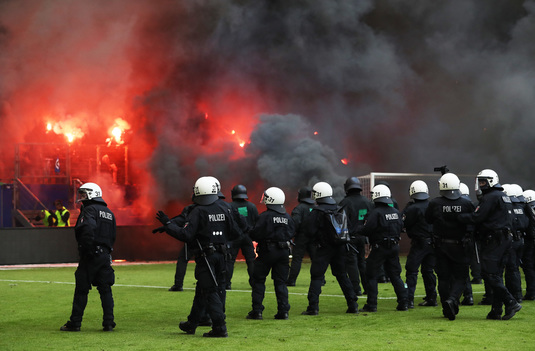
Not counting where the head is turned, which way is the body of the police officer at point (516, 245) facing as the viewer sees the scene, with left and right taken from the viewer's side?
facing away from the viewer and to the left of the viewer

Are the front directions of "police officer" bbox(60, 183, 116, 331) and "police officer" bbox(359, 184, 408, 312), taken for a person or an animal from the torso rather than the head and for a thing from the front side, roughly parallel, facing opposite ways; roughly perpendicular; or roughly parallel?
roughly parallel

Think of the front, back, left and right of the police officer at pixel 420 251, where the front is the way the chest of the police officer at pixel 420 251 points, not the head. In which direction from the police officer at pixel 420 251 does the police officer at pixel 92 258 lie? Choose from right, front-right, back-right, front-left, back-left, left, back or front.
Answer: left

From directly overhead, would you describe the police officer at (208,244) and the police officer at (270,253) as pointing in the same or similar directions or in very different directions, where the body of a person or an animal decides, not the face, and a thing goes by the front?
same or similar directions

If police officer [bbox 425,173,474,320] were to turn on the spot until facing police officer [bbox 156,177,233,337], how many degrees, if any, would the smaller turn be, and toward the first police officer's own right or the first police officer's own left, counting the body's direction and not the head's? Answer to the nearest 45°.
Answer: approximately 135° to the first police officer's own left

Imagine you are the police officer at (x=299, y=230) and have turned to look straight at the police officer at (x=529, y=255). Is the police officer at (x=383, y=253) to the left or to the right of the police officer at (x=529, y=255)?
right

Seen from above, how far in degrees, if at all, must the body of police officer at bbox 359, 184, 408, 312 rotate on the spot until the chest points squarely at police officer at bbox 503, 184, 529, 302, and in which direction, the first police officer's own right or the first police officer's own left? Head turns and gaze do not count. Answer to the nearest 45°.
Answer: approximately 90° to the first police officer's own right

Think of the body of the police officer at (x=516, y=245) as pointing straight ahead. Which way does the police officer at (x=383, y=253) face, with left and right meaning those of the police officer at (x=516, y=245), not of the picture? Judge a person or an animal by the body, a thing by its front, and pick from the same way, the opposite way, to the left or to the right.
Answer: the same way

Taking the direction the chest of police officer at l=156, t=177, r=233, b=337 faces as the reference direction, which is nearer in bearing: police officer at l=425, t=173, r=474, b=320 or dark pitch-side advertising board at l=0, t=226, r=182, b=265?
the dark pitch-side advertising board

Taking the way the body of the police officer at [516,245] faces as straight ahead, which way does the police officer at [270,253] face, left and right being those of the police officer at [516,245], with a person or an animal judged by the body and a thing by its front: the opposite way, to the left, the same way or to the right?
the same way

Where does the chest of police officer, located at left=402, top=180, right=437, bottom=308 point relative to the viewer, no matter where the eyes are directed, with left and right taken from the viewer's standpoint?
facing away from the viewer and to the left of the viewer

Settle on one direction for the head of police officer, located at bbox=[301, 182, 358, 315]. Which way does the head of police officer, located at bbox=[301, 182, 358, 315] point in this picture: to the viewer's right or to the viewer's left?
to the viewer's left

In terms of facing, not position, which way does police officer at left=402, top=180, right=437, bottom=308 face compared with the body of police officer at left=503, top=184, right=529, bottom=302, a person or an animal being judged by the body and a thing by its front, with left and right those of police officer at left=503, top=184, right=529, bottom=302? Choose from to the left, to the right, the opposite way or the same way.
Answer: the same way

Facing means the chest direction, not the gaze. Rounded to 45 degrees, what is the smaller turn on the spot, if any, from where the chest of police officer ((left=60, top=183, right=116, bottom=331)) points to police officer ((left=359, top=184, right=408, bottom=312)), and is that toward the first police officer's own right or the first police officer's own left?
approximately 135° to the first police officer's own right

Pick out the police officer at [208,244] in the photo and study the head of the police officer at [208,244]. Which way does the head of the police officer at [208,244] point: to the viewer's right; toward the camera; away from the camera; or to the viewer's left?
away from the camera

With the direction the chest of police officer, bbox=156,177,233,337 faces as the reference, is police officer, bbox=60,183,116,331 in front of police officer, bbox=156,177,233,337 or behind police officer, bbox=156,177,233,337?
in front

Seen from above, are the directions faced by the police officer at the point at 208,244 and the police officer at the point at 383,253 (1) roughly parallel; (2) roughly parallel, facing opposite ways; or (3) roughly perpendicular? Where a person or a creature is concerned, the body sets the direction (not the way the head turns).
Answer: roughly parallel
